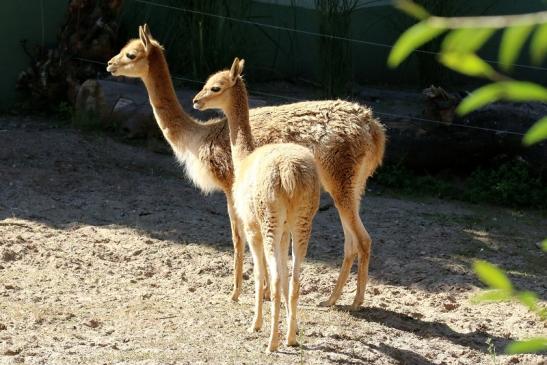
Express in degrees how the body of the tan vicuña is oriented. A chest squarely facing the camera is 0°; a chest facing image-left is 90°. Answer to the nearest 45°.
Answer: approximately 90°

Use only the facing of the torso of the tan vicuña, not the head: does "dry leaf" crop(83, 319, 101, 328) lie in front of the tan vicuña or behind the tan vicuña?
in front

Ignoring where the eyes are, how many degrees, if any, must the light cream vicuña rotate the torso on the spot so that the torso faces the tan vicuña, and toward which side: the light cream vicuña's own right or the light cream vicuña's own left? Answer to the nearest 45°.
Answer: approximately 45° to the light cream vicuña's own right

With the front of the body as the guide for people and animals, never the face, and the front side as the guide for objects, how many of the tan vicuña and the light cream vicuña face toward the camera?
0

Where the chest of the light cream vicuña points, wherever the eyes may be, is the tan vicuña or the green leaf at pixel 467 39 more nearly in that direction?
the tan vicuña

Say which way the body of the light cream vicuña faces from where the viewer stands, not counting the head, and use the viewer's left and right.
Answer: facing away from the viewer and to the left of the viewer

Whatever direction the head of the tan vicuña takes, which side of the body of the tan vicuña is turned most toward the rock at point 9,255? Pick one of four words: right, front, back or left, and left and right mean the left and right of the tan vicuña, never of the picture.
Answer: front

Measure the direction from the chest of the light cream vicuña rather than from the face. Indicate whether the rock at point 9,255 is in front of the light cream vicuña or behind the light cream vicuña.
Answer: in front

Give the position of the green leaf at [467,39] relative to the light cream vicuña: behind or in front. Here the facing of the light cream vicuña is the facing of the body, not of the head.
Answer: behind

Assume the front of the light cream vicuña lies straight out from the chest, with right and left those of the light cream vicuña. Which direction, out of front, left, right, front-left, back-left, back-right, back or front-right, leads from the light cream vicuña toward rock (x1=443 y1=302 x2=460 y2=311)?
right
